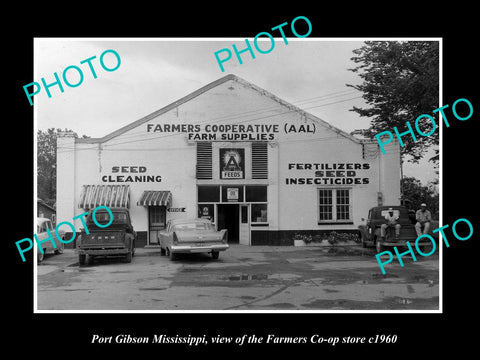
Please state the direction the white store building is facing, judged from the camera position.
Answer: facing the viewer

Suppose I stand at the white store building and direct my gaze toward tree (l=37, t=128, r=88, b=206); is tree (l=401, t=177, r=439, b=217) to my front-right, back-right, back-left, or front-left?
back-right

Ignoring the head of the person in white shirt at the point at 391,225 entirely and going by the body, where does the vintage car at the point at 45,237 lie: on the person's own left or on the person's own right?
on the person's own right

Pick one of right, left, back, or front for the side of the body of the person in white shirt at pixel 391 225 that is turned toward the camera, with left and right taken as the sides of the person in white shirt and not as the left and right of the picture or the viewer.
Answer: front

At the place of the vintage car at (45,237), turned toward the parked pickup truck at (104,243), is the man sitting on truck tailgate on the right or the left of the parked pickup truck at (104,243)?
left
